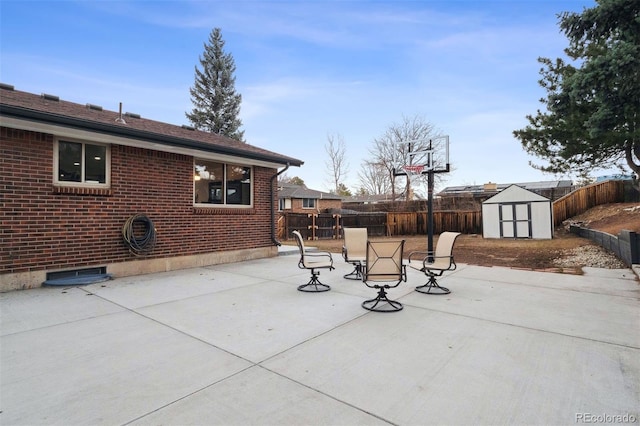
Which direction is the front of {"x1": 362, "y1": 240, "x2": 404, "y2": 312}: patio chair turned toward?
away from the camera

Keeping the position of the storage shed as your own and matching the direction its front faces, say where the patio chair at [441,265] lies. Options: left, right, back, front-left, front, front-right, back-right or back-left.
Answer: front

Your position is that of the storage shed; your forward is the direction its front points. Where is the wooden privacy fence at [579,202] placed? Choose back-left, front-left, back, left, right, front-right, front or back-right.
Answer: back-left

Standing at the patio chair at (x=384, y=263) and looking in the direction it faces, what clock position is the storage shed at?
The storage shed is roughly at 1 o'clock from the patio chair.

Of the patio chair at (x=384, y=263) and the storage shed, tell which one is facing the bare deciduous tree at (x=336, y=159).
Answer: the patio chair

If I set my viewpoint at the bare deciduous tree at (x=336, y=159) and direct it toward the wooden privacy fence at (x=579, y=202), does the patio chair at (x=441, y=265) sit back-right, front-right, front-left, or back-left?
front-right

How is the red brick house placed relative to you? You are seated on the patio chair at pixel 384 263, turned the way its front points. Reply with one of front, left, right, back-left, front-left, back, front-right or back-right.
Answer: left

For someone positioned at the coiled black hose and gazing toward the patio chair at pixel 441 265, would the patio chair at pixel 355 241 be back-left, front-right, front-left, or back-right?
front-left

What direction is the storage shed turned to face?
toward the camera

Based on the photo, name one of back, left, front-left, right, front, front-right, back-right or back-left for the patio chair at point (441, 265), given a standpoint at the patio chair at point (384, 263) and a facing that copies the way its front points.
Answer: front-right

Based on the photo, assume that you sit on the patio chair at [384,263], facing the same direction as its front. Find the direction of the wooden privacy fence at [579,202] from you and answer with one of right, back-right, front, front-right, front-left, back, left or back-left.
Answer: front-right

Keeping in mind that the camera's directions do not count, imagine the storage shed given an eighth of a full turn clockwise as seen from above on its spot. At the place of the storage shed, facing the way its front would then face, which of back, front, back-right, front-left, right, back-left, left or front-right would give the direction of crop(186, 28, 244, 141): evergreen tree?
front-right

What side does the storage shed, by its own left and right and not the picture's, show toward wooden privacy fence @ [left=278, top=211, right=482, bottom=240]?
right

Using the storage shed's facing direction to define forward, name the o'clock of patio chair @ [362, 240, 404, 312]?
The patio chair is roughly at 12 o'clock from the storage shed.

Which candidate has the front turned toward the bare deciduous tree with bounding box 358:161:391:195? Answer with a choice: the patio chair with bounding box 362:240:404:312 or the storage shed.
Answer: the patio chair

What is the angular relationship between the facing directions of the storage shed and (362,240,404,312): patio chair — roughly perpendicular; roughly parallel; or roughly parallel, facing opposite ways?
roughly parallel, facing opposite ways

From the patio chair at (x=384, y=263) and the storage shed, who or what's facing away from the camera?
the patio chair

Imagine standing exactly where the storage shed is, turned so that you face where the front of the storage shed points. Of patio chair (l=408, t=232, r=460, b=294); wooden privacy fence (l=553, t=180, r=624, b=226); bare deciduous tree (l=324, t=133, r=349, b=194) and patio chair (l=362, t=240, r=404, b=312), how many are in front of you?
2

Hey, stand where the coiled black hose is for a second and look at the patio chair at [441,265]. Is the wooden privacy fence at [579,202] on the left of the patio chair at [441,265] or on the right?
left
